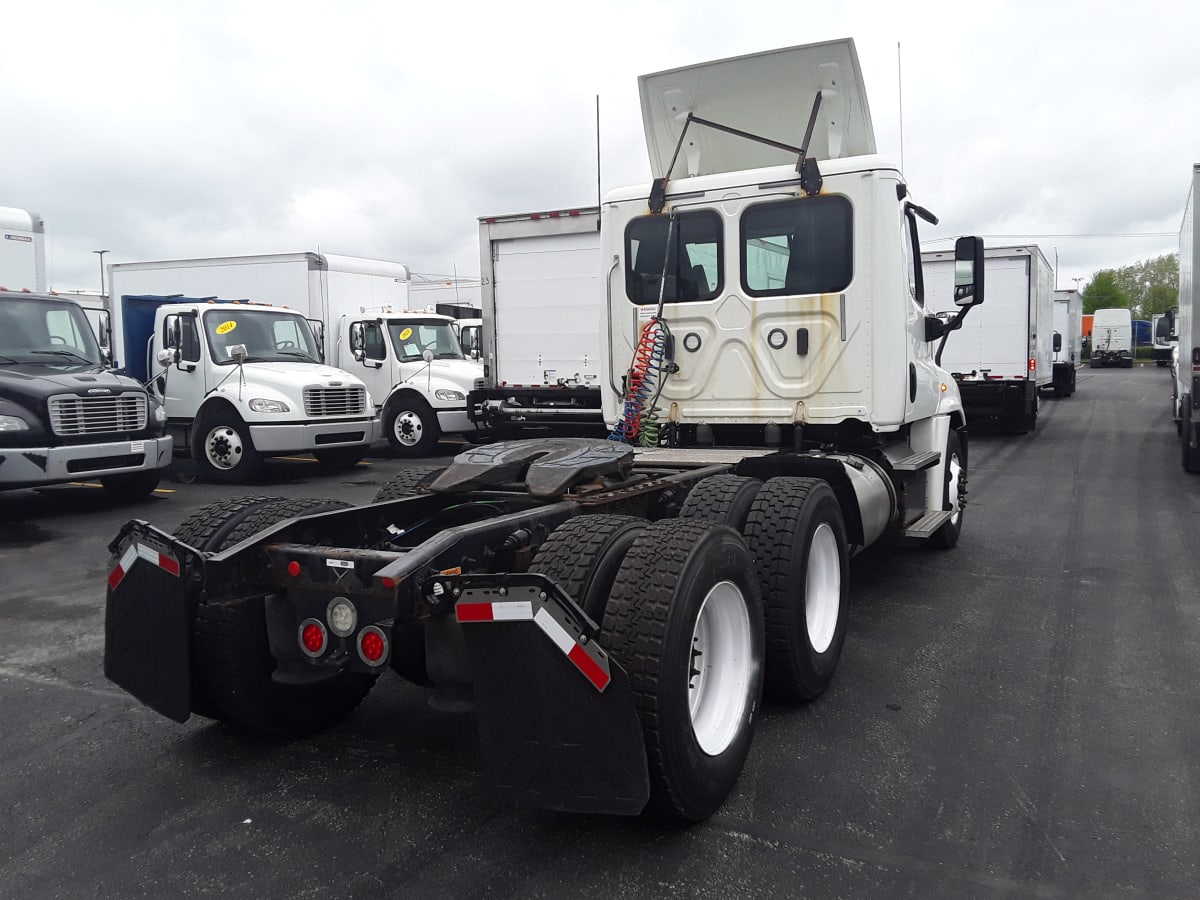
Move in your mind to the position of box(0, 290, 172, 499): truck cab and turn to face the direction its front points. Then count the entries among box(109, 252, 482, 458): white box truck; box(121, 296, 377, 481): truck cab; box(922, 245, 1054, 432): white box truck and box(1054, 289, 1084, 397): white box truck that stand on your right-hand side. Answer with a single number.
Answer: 0

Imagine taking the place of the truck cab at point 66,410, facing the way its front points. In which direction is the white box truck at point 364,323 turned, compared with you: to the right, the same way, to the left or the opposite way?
the same way

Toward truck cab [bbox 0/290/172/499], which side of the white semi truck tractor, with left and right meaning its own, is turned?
left

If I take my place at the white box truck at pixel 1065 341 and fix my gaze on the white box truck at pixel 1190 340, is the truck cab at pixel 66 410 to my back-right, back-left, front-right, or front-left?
front-right

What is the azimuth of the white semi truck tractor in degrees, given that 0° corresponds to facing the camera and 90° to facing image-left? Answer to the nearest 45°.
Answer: approximately 225°

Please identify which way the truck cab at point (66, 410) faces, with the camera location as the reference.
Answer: facing the viewer and to the right of the viewer

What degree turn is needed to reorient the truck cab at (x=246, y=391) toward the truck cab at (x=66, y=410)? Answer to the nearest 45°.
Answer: approximately 90° to its right

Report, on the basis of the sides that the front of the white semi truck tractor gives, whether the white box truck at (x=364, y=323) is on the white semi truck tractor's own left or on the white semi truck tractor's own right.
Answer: on the white semi truck tractor's own left

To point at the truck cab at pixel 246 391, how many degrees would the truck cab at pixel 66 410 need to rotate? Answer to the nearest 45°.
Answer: approximately 90° to its left
